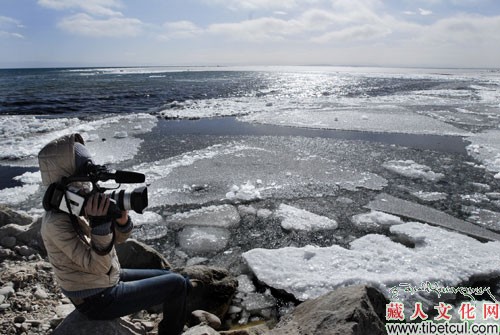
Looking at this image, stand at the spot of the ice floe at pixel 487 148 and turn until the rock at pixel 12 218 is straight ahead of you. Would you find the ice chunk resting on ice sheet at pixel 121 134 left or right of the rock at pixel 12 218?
right

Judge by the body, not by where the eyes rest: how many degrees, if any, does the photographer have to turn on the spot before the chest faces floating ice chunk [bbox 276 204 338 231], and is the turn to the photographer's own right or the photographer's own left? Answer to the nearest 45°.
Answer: approximately 45° to the photographer's own left

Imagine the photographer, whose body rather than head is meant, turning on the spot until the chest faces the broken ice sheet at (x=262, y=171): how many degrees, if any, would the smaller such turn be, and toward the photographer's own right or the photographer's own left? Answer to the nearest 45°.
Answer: approximately 45° to the photographer's own left

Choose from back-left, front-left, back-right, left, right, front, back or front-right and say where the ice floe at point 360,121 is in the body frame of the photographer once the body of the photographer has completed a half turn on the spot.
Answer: back-right

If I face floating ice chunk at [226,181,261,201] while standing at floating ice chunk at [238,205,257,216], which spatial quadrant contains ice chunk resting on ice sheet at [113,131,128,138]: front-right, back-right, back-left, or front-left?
front-left

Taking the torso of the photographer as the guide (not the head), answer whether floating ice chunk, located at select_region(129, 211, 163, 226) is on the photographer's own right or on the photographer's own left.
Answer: on the photographer's own left

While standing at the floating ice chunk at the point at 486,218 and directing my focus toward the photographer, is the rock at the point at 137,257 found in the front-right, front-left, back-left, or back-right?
front-right

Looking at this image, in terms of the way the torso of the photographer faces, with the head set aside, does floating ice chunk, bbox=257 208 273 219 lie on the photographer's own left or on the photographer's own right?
on the photographer's own left

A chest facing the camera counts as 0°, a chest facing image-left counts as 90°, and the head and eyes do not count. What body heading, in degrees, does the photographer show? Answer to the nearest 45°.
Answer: approximately 270°
